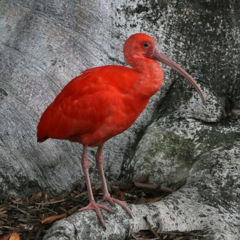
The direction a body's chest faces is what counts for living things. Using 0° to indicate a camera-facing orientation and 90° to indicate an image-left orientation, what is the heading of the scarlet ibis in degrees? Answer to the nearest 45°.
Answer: approximately 270°
